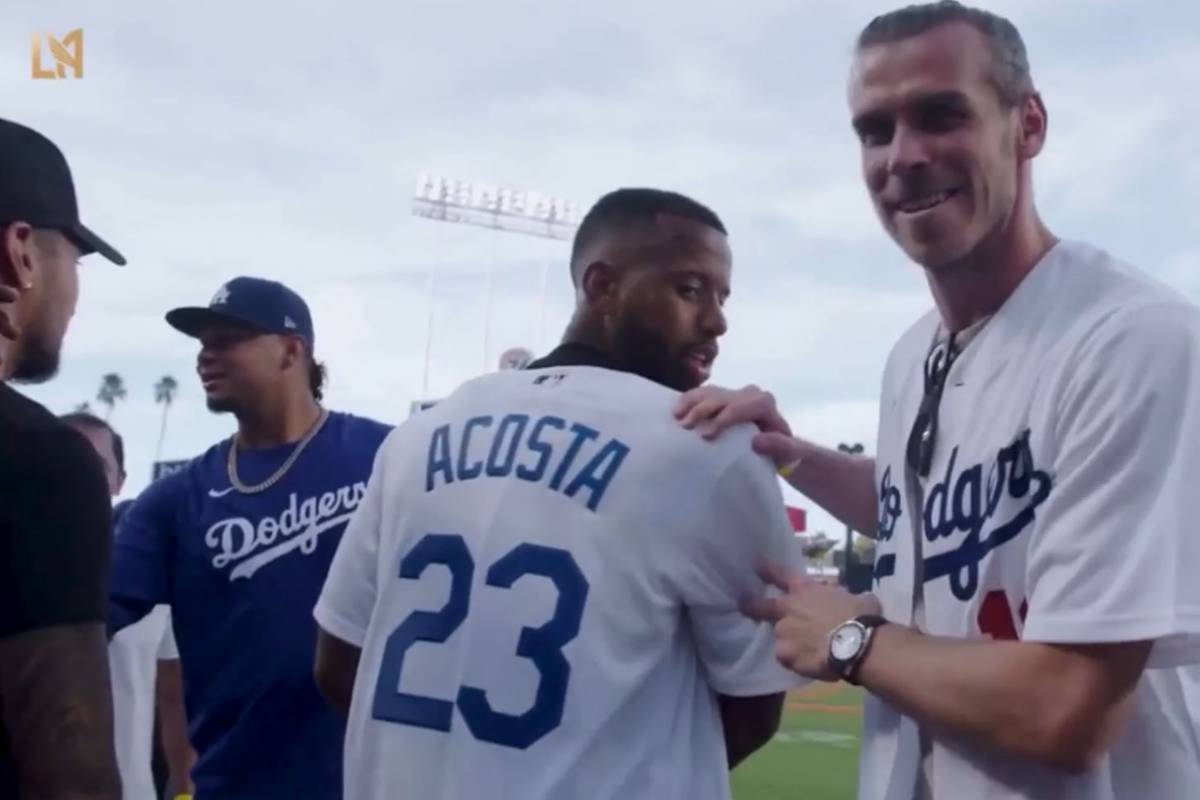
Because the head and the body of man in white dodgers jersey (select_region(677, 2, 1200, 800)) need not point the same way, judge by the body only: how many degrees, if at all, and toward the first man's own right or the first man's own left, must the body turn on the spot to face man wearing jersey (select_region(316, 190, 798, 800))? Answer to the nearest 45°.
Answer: approximately 45° to the first man's own right

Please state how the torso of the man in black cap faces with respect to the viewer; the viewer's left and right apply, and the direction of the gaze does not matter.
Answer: facing away from the viewer and to the right of the viewer

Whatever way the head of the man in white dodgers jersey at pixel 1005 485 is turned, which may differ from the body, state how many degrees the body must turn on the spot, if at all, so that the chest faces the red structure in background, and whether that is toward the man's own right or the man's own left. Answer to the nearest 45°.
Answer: approximately 135° to the man's own right

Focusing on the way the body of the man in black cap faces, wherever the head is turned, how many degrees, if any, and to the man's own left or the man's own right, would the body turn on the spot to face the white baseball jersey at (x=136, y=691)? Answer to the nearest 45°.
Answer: approximately 45° to the man's own left

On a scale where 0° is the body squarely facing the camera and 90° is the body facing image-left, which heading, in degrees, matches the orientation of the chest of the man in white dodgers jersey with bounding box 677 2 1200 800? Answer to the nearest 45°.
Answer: approximately 45°

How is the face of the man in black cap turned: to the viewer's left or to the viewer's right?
to the viewer's right

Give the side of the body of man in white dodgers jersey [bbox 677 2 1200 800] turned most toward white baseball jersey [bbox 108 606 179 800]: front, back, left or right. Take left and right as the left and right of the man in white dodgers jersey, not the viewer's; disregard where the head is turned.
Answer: right

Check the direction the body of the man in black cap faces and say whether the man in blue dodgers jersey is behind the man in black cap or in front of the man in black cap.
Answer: in front
